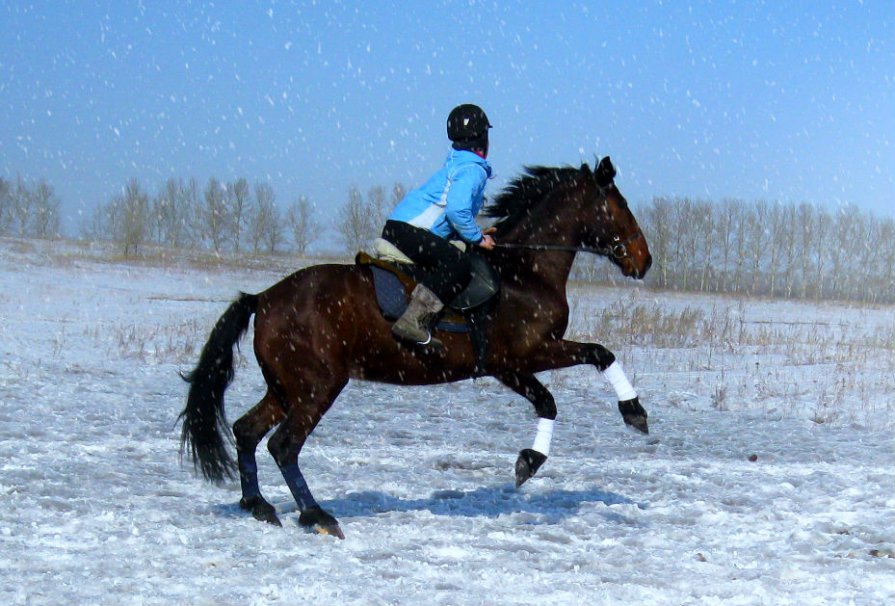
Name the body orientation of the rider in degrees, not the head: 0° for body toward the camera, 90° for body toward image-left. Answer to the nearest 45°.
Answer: approximately 270°

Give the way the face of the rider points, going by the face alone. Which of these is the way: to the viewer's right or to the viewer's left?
to the viewer's right

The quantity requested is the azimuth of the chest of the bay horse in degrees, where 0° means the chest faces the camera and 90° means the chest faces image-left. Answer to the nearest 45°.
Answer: approximately 270°
